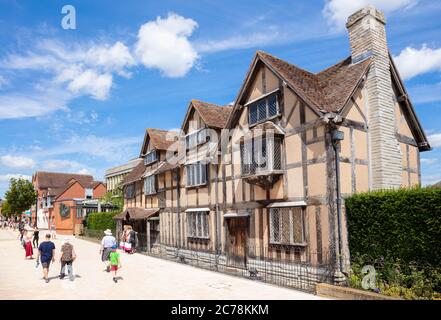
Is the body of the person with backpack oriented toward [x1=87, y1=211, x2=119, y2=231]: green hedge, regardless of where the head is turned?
yes

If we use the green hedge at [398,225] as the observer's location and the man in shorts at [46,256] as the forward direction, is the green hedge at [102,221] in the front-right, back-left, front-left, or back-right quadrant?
front-right

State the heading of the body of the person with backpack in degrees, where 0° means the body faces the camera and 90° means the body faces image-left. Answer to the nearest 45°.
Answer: approximately 180°
